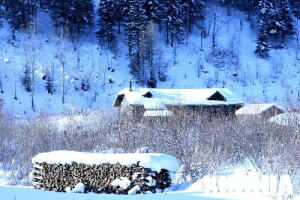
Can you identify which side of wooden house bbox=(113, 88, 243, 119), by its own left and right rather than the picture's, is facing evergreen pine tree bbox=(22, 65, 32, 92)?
right

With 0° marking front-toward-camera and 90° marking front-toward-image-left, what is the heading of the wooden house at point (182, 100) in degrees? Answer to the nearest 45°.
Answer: approximately 0°

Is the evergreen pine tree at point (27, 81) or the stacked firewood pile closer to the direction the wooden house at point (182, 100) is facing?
the stacked firewood pile

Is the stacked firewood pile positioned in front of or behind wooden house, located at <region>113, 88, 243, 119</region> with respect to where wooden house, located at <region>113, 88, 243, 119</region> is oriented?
in front
